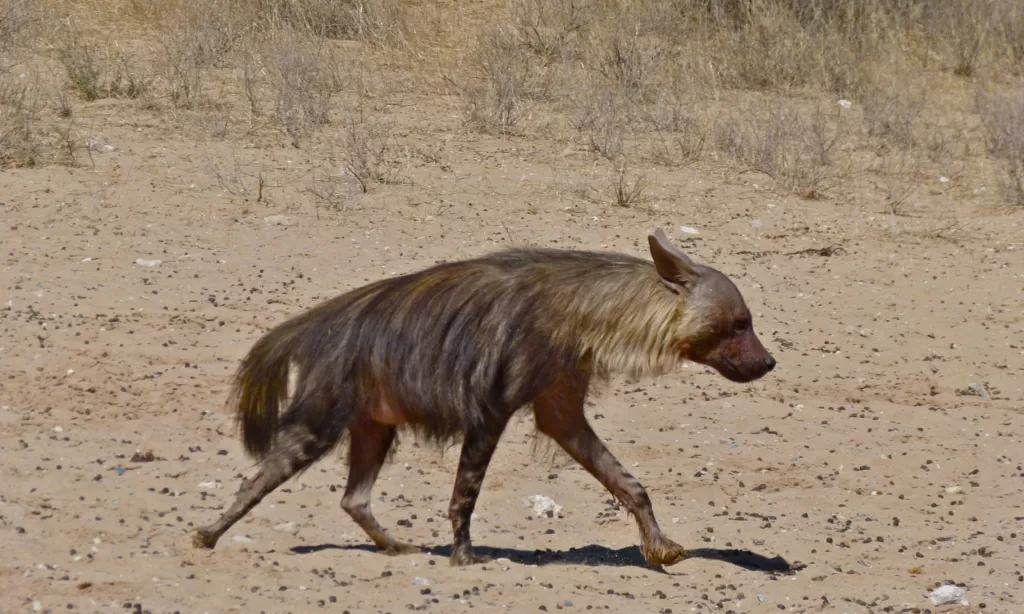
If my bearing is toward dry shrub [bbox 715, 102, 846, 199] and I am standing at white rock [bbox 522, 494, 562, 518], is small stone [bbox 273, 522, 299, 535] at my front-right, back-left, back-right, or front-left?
back-left

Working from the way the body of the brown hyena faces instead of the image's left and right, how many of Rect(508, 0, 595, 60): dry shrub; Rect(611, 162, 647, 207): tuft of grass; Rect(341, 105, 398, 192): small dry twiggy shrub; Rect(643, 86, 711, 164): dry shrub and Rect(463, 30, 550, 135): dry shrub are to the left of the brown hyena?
5

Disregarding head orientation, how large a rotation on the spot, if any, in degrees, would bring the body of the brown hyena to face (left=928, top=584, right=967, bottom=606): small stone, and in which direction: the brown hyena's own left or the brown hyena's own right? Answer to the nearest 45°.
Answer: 0° — it already faces it

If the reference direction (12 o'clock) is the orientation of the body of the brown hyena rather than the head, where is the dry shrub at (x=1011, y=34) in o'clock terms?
The dry shrub is roughly at 10 o'clock from the brown hyena.

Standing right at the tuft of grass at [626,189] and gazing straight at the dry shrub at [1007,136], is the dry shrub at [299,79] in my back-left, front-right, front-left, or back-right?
back-left

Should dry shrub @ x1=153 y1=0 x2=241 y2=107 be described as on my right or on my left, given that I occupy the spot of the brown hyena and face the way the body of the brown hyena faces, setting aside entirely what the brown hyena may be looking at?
on my left

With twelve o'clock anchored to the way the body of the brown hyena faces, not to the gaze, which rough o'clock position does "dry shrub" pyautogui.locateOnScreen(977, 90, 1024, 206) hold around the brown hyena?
The dry shrub is roughly at 10 o'clock from the brown hyena.

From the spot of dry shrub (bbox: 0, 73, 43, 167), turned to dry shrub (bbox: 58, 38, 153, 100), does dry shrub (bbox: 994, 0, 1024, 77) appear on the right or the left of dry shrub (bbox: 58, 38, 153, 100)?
right

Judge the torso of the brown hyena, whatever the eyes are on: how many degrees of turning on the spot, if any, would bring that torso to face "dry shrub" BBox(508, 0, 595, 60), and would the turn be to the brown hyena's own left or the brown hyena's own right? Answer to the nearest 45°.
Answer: approximately 90° to the brown hyena's own left

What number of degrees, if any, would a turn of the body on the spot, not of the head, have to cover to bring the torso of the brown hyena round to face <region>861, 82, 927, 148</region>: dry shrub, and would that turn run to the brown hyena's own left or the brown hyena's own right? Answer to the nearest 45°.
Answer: approximately 45° to the brown hyena's own left

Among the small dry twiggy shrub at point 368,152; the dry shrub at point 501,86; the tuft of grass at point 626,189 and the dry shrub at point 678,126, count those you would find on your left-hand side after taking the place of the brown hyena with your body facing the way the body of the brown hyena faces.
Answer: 4

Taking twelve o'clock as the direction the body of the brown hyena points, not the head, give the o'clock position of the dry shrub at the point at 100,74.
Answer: The dry shrub is roughly at 8 o'clock from the brown hyena.

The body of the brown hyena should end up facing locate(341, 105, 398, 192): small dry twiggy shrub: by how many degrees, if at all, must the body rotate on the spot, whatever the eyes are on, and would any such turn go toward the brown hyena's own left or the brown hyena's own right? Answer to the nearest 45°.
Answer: approximately 90° to the brown hyena's own left

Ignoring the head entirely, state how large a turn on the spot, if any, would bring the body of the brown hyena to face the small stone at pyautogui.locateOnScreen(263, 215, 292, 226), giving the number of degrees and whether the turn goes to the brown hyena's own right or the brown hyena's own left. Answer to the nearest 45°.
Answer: approximately 90° to the brown hyena's own left

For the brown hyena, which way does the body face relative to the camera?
to the viewer's right
